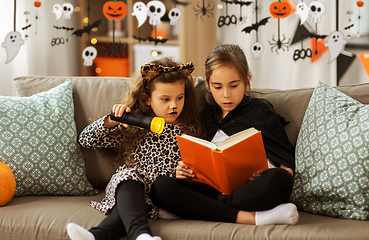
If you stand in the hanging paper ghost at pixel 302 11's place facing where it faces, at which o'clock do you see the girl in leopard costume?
The girl in leopard costume is roughly at 1 o'clock from the hanging paper ghost.

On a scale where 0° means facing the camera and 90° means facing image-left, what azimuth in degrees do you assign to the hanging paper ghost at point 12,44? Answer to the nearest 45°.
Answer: approximately 0°

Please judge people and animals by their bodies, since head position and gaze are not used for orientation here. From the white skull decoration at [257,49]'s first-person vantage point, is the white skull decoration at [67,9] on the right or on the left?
on its right

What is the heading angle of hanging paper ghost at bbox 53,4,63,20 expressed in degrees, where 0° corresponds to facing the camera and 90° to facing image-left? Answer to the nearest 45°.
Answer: approximately 0°
